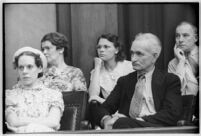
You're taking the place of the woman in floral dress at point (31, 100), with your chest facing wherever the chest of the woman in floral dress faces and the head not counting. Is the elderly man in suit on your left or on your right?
on your left

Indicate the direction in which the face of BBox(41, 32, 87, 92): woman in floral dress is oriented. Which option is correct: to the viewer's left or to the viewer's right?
to the viewer's left

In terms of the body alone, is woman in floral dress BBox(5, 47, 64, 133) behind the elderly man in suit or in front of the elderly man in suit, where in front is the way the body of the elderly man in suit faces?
in front

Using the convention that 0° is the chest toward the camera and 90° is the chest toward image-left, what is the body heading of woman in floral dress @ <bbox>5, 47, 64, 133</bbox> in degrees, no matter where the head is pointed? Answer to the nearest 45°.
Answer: approximately 0°

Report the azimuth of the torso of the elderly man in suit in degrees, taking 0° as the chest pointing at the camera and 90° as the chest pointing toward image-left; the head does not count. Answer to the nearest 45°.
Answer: approximately 45°

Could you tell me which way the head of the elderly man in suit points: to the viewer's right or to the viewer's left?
to the viewer's left

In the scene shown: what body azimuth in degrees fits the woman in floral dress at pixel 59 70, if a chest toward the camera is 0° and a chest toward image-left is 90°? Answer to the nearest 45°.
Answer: approximately 45°

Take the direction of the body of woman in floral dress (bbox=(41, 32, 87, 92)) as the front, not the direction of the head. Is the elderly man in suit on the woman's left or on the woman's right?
on the woman's left
